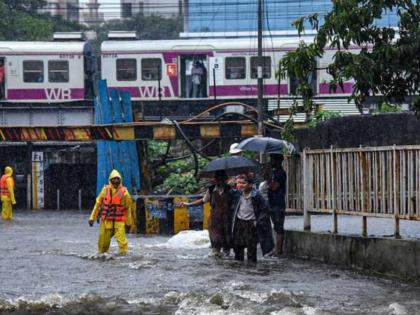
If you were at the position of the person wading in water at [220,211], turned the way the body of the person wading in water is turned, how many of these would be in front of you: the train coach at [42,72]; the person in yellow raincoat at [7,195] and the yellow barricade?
0

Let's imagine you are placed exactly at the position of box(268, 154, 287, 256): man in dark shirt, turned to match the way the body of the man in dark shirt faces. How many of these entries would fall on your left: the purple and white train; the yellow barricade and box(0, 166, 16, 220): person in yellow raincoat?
0

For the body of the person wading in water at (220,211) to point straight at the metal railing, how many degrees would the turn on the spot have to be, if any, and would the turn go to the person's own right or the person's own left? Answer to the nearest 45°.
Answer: approximately 45° to the person's own left

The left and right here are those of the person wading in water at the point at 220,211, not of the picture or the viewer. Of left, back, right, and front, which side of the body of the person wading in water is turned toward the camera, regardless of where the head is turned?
front

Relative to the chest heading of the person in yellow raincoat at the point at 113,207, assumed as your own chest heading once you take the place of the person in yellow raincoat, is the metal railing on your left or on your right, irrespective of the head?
on your left

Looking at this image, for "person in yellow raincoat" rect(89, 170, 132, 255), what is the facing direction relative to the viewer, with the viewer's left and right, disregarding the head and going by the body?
facing the viewer

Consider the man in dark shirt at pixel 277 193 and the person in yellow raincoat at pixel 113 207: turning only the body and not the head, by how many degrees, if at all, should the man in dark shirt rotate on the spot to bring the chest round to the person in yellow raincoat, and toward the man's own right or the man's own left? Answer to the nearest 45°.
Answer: approximately 45° to the man's own right

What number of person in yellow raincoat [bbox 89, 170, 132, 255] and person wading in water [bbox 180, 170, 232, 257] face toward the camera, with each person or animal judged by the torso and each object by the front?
2

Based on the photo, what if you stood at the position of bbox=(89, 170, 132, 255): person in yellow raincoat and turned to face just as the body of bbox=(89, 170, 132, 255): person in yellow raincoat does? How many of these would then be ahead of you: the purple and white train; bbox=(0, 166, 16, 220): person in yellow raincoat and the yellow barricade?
0

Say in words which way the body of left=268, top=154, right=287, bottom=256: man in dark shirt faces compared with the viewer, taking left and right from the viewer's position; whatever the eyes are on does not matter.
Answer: facing the viewer and to the left of the viewer

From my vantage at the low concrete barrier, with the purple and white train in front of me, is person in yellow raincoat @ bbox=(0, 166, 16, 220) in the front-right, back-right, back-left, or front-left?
front-left

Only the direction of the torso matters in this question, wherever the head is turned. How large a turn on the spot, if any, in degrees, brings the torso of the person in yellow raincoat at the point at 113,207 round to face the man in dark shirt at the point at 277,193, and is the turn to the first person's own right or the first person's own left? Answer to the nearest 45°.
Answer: approximately 90° to the first person's own left

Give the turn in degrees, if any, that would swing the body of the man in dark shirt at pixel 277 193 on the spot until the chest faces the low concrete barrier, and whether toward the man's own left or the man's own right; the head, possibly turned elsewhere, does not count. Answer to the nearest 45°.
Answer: approximately 90° to the man's own left

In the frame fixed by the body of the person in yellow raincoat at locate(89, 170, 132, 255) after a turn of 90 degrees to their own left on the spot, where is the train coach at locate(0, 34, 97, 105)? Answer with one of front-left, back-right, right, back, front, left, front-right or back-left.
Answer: left

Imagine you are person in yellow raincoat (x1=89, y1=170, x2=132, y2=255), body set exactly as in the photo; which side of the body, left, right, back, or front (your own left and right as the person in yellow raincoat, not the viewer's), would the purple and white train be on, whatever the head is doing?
back

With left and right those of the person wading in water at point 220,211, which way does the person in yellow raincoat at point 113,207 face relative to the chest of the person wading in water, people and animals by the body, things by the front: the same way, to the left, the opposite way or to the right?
the same way

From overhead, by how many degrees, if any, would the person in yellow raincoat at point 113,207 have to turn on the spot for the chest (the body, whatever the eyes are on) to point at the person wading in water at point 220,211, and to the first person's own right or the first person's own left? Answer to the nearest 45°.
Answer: approximately 90° to the first person's own left
